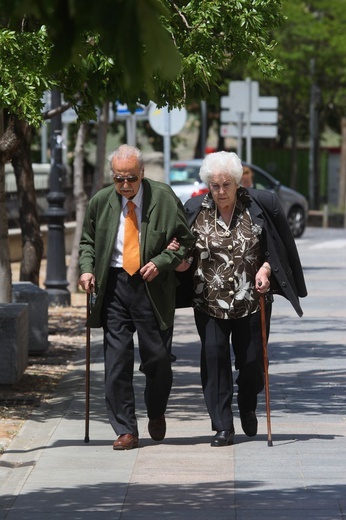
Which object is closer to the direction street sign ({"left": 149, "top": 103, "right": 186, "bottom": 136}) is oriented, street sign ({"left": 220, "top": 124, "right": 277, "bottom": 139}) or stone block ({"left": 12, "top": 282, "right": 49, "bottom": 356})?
the street sign

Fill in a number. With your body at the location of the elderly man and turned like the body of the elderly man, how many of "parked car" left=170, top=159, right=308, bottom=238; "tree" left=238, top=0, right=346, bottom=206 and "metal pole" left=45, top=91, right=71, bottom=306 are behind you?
3

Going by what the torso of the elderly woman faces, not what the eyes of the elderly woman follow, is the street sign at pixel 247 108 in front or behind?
behind

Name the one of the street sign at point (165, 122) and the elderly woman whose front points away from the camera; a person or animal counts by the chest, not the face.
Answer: the street sign

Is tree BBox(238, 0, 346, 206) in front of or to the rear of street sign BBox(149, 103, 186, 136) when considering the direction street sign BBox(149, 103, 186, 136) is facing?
in front
